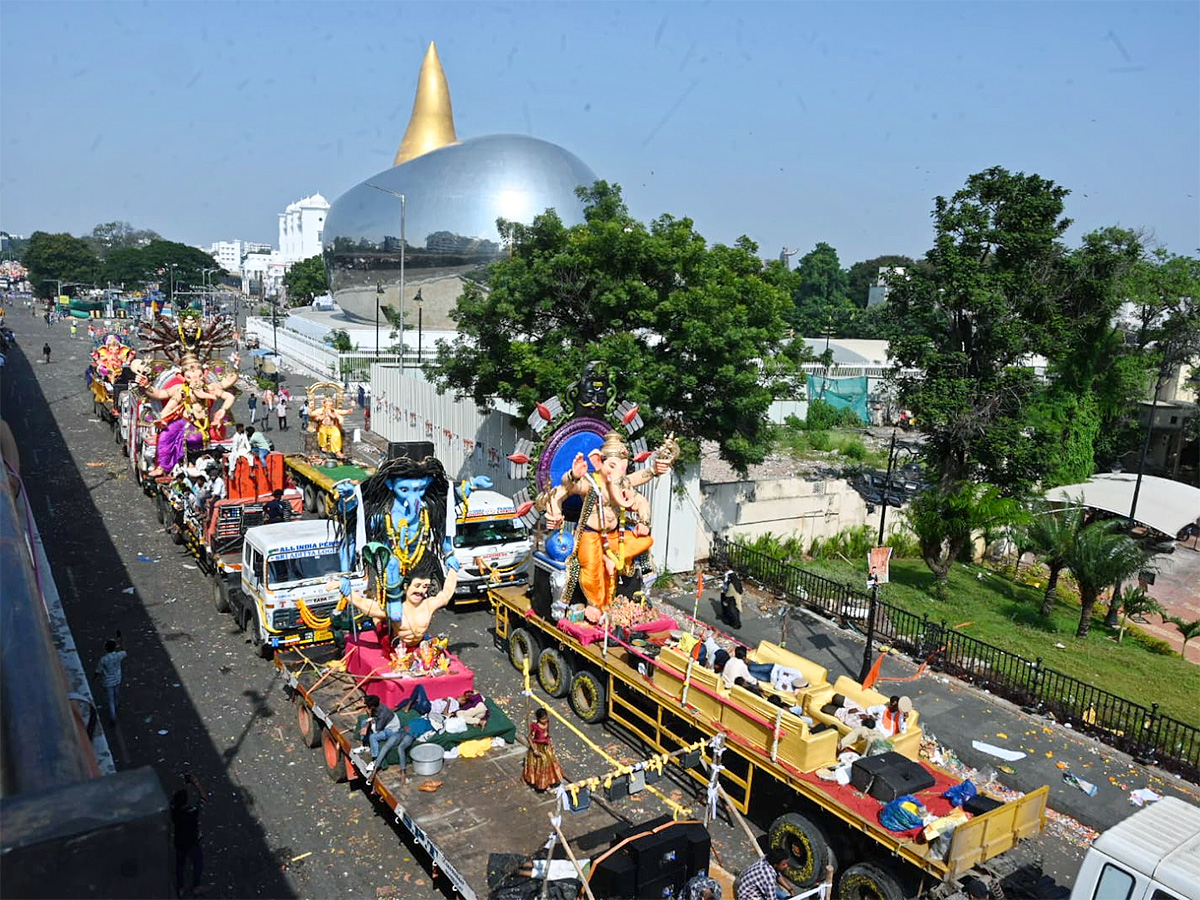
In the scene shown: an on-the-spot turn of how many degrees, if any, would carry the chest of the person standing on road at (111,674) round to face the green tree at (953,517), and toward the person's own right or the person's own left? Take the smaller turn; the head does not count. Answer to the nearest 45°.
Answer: approximately 90° to the person's own right

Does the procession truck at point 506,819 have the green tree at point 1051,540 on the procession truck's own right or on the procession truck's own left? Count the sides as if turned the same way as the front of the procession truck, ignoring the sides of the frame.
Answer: on the procession truck's own left

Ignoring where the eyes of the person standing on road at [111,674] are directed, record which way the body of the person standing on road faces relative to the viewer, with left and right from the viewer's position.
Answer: facing away from the viewer

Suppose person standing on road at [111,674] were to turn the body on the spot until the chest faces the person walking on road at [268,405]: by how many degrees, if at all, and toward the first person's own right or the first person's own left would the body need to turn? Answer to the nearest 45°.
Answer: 0° — they already face them

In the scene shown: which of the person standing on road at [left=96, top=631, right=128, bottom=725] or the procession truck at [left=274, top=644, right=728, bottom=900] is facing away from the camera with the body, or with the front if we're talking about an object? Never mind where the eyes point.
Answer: the person standing on road

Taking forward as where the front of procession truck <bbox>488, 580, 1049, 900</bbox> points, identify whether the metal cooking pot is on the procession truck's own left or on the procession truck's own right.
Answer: on the procession truck's own right
